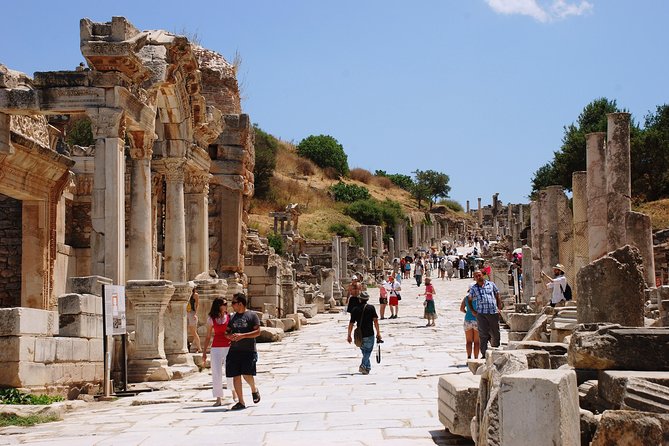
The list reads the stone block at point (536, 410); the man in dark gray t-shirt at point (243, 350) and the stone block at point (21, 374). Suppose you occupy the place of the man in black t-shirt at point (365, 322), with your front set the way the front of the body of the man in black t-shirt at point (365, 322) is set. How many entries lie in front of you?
0

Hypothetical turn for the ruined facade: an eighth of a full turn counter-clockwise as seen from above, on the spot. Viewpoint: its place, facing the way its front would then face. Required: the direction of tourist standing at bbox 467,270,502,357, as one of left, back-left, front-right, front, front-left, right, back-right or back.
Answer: front-right

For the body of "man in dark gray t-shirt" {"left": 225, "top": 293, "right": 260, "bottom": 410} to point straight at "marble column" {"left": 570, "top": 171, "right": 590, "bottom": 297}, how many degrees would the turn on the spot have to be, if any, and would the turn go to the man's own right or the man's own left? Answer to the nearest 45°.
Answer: approximately 180°

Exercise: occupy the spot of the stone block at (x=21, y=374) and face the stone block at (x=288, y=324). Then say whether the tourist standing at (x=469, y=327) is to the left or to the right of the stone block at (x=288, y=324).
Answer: right

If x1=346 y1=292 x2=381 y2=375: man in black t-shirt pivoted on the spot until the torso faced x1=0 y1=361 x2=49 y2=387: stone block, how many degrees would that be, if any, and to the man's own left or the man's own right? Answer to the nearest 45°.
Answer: approximately 135° to the man's own left

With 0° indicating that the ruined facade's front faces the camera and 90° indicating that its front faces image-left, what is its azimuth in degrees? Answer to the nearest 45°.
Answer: approximately 315°

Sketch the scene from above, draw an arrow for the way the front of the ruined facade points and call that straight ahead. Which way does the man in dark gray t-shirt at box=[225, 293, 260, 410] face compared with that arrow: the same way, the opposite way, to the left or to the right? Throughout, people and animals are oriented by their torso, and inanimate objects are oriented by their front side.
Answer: to the right

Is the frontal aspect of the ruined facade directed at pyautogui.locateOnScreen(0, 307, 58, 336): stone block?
no

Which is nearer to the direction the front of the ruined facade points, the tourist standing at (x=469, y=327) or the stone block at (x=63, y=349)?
the tourist standing

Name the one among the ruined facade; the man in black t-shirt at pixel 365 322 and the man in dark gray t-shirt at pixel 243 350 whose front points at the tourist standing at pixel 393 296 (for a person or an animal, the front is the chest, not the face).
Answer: the man in black t-shirt at pixel 365 322

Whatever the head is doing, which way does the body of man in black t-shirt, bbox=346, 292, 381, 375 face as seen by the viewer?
away from the camera

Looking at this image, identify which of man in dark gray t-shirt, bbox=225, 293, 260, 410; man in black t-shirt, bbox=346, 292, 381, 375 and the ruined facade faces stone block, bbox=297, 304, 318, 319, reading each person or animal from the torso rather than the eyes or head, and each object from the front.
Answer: man in black t-shirt, bbox=346, 292, 381, 375

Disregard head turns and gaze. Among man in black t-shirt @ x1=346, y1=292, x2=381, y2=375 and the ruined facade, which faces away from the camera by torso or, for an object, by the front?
the man in black t-shirt

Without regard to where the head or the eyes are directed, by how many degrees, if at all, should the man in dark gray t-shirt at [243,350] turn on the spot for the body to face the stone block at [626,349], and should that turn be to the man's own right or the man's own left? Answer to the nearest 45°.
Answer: approximately 90° to the man's own left

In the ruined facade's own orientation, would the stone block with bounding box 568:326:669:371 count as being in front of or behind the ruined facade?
in front

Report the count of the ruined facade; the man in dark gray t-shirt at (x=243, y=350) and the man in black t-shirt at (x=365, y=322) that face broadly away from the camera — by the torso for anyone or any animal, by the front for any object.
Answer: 1

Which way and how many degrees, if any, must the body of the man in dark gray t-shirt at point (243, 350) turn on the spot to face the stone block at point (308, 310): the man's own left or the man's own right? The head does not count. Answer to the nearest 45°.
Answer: approximately 135° to the man's own right

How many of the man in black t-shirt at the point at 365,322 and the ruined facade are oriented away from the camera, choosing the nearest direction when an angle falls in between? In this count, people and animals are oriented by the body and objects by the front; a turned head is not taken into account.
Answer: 1

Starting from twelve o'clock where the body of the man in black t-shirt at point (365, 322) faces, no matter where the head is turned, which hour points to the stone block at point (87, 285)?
The stone block is roughly at 8 o'clock from the man in black t-shirt.
